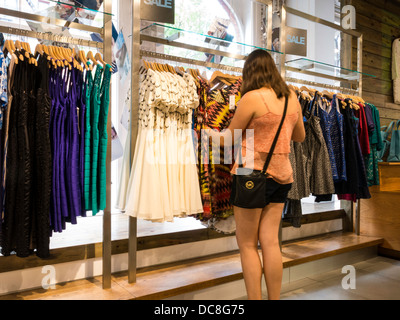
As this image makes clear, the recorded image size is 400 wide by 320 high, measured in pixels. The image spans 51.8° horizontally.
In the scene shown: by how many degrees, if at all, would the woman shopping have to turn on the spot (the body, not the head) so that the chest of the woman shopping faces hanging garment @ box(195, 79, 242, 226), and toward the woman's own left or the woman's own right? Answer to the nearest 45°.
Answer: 0° — they already face it

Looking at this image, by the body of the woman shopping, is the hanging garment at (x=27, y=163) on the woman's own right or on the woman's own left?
on the woman's own left

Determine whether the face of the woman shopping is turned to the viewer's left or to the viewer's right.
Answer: to the viewer's left

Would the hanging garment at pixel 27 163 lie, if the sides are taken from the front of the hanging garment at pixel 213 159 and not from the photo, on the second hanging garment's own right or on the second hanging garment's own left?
on the second hanging garment's own right

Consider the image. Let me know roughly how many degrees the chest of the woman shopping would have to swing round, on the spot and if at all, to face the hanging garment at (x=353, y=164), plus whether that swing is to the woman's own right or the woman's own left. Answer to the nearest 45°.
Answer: approximately 90° to the woman's own right

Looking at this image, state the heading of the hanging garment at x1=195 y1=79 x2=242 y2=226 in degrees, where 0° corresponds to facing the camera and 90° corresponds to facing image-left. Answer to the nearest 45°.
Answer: approximately 0°

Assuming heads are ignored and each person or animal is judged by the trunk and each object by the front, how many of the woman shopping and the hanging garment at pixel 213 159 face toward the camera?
1

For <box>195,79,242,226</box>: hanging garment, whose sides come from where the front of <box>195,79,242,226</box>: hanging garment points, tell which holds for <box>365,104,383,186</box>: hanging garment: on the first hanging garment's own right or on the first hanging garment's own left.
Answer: on the first hanging garment's own left

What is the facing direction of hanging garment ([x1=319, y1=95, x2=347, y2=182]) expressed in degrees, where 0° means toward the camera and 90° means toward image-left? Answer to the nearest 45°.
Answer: approximately 45°

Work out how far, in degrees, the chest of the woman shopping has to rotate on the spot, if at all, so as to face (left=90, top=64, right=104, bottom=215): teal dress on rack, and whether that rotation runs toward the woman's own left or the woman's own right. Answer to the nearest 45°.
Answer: approximately 45° to the woman's own left
